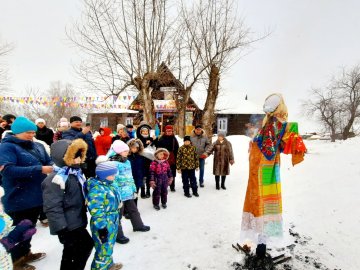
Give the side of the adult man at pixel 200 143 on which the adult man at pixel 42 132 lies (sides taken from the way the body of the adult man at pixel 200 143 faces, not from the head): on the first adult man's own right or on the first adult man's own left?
on the first adult man's own right

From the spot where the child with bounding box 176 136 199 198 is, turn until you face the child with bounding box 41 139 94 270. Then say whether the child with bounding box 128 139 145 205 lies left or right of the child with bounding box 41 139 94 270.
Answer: right

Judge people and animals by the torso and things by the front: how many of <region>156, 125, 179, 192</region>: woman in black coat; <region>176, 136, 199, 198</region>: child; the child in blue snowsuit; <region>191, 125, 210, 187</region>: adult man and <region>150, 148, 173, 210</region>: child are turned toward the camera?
4

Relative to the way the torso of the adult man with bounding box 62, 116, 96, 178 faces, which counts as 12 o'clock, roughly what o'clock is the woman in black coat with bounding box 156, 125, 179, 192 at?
The woman in black coat is roughly at 10 o'clock from the adult man.

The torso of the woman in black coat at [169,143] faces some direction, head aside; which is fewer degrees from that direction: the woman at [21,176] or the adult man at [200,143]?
the woman

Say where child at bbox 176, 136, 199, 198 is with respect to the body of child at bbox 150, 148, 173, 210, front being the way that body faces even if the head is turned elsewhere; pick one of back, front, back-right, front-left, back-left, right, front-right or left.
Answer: back-left

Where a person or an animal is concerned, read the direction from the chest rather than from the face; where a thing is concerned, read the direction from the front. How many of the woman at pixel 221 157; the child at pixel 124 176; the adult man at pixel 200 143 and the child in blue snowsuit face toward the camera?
2

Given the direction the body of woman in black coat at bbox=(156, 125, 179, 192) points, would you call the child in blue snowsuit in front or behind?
in front

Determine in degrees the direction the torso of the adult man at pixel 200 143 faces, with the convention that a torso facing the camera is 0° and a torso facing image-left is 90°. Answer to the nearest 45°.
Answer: approximately 0°

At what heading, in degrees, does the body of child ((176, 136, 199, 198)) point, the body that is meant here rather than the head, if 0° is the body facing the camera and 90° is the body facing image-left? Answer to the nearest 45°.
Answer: approximately 0°
